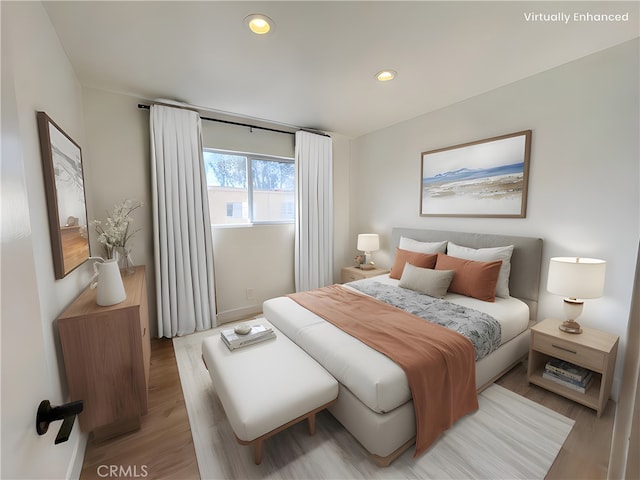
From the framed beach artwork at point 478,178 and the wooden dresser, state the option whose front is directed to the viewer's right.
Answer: the wooden dresser

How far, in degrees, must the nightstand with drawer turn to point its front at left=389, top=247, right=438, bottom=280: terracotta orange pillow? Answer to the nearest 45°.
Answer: approximately 45° to its right

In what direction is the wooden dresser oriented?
to the viewer's right

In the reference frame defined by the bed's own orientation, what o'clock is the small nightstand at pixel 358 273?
The small nightstand is roughly at 4 o'clock from the bed.

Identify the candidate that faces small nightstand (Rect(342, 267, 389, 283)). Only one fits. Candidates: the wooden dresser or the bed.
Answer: the wooden dresser

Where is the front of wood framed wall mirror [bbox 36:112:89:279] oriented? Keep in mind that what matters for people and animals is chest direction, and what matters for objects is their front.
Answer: to the viewer's right

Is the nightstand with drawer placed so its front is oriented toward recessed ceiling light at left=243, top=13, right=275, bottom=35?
yes

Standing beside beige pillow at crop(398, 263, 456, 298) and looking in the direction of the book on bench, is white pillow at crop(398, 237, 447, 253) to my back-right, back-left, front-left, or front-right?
back-right

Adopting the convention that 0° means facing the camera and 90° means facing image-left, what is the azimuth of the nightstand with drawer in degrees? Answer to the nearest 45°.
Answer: approximately 45°
